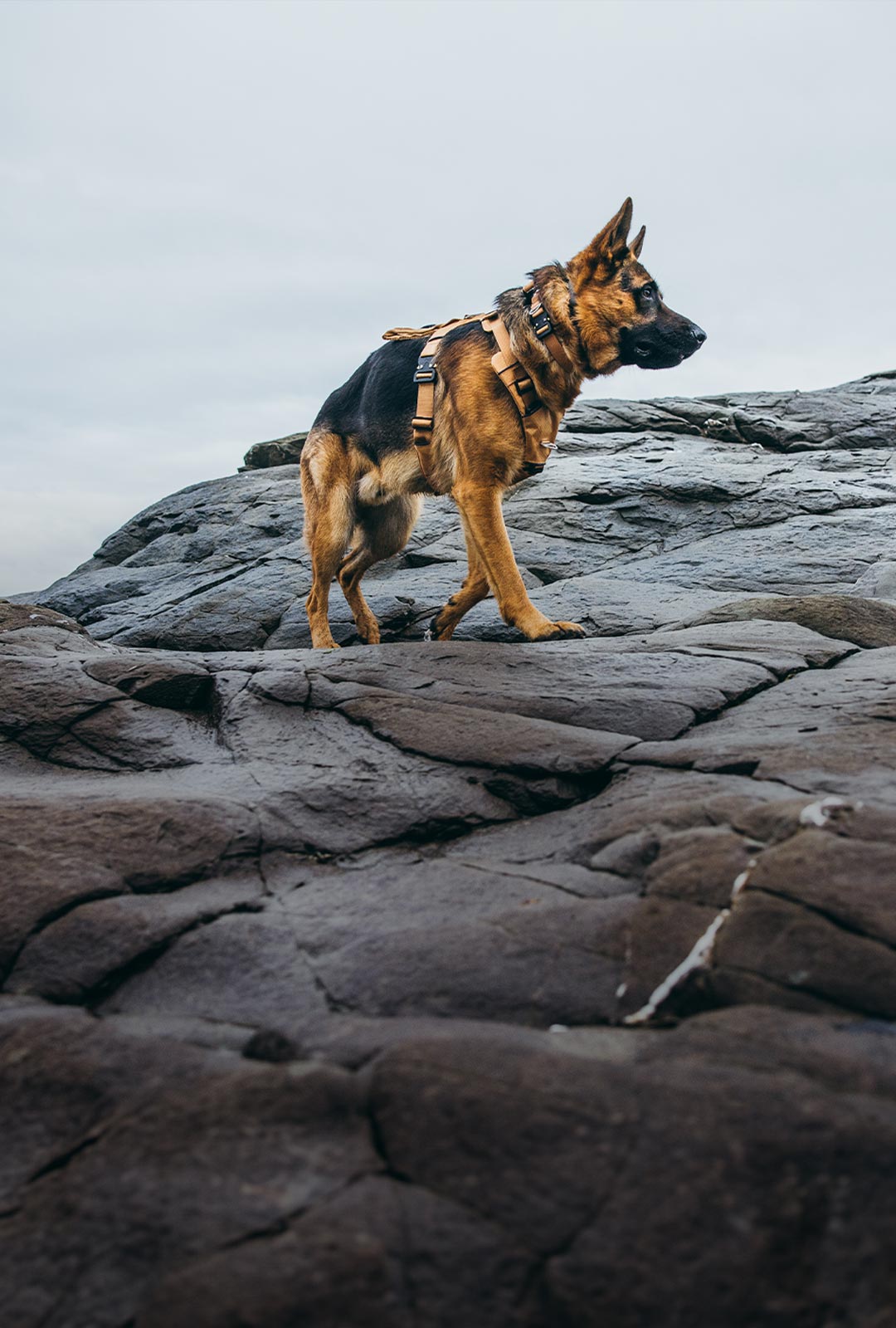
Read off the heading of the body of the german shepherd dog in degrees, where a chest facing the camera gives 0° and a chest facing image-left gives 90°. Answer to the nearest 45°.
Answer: approximately 270°
